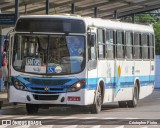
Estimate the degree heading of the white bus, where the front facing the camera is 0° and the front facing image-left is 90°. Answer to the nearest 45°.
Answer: approximately 45°
